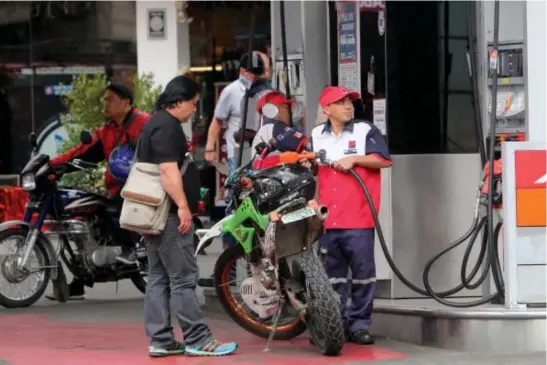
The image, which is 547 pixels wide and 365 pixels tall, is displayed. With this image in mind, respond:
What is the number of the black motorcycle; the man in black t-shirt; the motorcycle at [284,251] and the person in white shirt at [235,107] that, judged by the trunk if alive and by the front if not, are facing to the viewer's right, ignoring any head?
2

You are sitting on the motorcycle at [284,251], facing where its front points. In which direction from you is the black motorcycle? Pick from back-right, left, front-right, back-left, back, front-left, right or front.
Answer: front

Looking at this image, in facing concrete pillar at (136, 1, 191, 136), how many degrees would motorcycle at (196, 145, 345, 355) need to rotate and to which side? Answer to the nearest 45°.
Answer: approximately 45° to its right

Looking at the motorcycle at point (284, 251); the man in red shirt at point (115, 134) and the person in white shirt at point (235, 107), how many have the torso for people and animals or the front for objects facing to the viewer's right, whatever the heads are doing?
1

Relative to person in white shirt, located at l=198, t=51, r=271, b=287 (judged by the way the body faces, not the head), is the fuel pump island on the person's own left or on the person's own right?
on the person's own left

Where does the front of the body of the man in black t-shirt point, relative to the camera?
to the viewer's right

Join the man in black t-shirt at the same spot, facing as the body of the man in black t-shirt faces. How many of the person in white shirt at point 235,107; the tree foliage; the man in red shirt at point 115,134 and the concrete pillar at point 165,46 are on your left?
4

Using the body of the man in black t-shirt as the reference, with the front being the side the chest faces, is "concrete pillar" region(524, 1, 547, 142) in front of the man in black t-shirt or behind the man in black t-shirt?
in front

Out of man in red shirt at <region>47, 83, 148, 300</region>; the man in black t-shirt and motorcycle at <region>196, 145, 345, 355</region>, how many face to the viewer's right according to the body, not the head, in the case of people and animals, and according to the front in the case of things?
1

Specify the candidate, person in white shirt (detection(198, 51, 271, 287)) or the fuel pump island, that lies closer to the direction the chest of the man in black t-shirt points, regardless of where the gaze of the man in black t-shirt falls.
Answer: the fuel pump island
